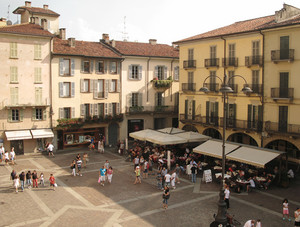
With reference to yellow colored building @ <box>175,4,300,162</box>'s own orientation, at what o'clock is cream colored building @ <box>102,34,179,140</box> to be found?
cream colored building @ <box>102,34,179,140</box> is roughly at 3 o'clock from yellow colored building @ <box>175,4,300,162</box>.

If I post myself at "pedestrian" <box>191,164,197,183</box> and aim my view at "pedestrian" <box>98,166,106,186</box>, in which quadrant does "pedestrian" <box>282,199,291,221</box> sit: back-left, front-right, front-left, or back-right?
back-left

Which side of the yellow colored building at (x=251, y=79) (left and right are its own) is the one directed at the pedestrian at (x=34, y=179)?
front

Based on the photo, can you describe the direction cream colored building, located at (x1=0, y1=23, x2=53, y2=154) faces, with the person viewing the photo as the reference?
facing the viewer

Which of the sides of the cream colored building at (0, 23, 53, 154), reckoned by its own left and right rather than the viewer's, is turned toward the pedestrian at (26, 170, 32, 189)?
front

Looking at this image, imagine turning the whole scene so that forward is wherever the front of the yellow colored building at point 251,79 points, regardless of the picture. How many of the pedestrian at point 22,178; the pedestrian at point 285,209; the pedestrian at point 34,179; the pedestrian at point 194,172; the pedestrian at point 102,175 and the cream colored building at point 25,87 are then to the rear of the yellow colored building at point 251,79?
0

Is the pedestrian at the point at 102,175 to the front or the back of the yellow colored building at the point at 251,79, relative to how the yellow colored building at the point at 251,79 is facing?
to the front

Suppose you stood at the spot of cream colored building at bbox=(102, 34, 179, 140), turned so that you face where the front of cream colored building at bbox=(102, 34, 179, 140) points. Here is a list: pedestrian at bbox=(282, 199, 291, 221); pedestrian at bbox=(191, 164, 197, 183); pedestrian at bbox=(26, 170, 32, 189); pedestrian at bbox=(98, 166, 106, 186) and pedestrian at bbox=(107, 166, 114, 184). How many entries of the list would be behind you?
0

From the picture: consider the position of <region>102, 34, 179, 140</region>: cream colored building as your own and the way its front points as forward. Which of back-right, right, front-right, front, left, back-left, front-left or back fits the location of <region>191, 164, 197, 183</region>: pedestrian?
front
